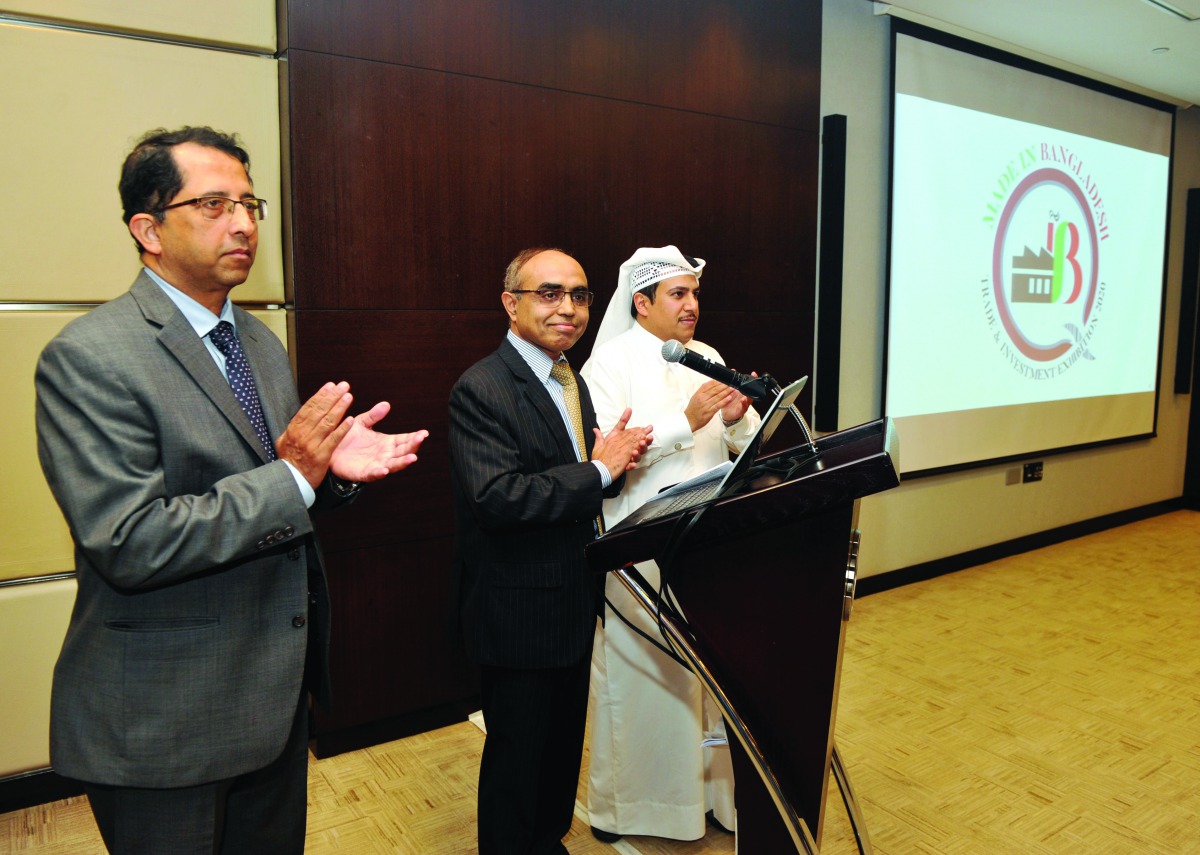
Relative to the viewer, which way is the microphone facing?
to the viewer's left

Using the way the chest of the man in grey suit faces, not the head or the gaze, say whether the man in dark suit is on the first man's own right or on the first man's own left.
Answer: on the first man's own left

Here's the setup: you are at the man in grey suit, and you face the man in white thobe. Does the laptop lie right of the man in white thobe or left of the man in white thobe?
right

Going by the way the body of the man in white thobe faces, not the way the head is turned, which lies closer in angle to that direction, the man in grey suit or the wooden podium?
the wooden podium

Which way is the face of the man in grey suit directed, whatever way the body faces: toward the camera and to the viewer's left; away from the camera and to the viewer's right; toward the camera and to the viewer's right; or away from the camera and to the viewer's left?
toward the camera and to the viewer's right

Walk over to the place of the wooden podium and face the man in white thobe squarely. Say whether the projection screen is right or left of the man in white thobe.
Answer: right

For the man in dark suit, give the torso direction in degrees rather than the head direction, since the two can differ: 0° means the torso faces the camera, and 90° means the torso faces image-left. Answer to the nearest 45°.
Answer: approximately 315°

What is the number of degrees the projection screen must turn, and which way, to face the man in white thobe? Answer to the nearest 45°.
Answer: approximately 45° to its right

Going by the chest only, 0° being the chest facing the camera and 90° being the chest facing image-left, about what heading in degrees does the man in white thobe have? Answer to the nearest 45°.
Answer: approximately 315°
